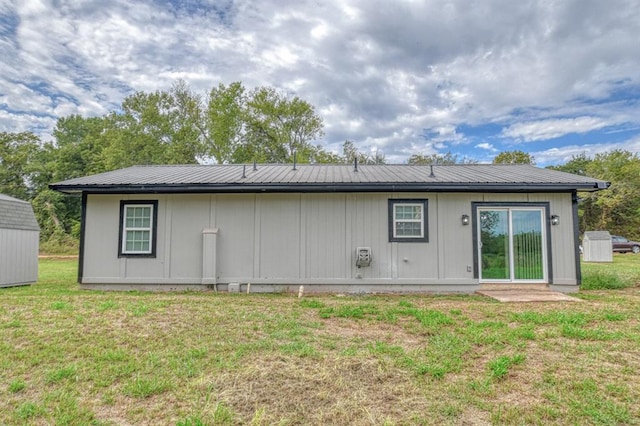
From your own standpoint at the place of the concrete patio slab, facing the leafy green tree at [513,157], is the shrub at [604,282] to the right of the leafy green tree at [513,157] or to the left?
right

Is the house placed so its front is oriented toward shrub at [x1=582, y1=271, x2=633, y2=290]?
no

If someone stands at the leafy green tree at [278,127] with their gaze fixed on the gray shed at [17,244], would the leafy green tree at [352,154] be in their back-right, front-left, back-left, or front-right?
back-left
